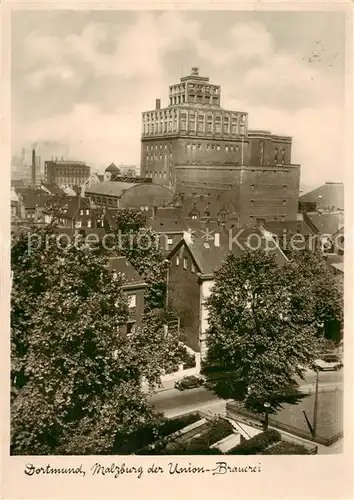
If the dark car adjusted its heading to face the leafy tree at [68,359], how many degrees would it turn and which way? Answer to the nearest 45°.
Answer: approximately 45° to its left

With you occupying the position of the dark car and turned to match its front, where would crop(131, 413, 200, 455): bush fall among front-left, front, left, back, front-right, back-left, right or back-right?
front-left

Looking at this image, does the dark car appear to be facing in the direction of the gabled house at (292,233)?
no

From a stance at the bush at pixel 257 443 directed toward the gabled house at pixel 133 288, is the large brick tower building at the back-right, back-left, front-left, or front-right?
front-right

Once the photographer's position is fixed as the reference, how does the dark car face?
facing the viewer and to the left of the viewer
